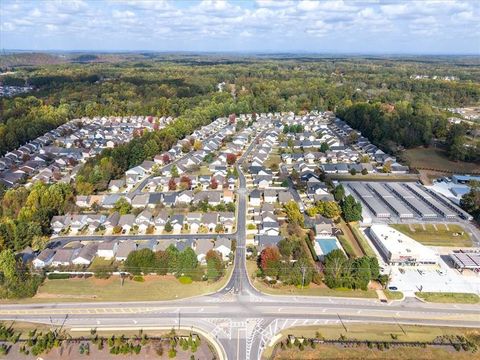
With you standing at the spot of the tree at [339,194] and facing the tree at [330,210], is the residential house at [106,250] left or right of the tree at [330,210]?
right

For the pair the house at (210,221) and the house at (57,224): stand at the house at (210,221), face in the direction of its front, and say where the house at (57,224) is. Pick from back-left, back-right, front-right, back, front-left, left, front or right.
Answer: right

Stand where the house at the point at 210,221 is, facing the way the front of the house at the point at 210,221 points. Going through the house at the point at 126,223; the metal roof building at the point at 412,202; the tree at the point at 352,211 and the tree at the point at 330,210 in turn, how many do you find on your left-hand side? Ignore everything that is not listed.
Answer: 3

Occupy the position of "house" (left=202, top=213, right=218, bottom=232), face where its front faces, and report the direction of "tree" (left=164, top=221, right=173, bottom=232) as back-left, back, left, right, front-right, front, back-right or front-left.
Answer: right

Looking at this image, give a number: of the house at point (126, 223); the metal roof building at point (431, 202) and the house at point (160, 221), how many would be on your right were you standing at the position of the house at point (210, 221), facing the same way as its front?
2

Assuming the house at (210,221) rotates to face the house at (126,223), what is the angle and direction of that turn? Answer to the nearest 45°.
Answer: approximately 90° to its right

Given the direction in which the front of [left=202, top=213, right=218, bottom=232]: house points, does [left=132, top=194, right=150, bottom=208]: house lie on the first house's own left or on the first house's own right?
on the first house's own right

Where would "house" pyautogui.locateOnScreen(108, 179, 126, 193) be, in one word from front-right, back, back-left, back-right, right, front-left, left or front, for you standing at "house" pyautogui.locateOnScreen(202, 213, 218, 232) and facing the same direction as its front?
back-right

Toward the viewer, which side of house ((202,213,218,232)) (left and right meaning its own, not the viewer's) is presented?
front

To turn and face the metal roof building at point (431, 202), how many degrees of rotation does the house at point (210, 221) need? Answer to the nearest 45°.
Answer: approximately 90° to its left

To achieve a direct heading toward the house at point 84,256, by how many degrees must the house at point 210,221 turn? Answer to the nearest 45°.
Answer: approximately 45° to its right

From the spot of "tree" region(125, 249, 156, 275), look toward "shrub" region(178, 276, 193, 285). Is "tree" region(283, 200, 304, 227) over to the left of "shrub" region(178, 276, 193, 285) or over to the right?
left

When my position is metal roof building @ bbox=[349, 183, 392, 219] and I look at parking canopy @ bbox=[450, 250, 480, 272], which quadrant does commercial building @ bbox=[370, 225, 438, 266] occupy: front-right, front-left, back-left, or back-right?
front-right

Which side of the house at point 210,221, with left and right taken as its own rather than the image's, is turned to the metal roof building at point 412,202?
left

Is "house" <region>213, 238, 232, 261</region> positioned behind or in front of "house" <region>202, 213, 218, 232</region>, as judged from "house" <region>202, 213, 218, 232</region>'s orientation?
in front
